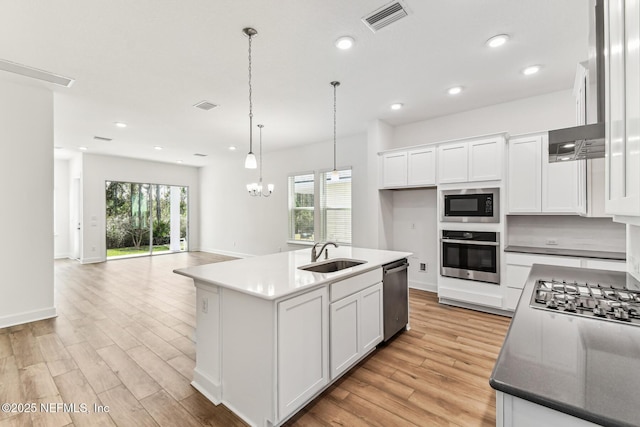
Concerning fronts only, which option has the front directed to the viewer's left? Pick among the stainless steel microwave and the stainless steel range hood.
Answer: the stainless steel range hood

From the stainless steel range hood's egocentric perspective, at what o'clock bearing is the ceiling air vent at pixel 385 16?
The ceiling air vent is roughly at 12 o'clock from the stainless steel range hood.

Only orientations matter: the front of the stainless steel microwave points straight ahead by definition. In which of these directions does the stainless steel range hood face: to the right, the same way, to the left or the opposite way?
to the right

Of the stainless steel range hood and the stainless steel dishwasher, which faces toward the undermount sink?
the stainless steel range hood

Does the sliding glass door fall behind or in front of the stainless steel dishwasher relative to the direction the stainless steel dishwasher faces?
behind

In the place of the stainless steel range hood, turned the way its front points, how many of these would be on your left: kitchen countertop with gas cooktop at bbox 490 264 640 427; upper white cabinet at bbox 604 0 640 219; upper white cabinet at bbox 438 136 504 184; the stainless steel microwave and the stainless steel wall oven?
2

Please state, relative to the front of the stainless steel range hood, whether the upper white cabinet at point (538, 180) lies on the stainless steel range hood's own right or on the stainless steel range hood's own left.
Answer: on the stainless steel range hood's own right

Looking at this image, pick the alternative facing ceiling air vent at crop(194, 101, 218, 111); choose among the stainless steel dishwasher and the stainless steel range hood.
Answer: the stainless steel range hood

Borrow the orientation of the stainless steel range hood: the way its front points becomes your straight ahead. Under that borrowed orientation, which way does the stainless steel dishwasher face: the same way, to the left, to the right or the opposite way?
the opposite way

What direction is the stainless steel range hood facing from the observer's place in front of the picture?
facing to the left of the viewer

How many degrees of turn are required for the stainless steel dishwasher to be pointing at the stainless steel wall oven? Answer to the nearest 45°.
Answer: approximately 90° to its left

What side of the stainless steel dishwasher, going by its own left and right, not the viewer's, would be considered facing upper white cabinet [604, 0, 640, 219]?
front

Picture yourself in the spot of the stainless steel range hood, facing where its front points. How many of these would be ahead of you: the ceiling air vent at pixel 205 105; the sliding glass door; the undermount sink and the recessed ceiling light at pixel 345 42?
4

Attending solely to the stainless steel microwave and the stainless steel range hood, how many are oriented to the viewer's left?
1

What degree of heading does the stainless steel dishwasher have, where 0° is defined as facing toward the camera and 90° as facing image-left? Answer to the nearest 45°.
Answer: approximately 315°

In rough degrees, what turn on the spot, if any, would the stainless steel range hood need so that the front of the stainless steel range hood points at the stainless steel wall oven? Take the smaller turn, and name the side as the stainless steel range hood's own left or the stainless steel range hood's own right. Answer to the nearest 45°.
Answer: approximately 45° to the stainless steel range hood's own right
